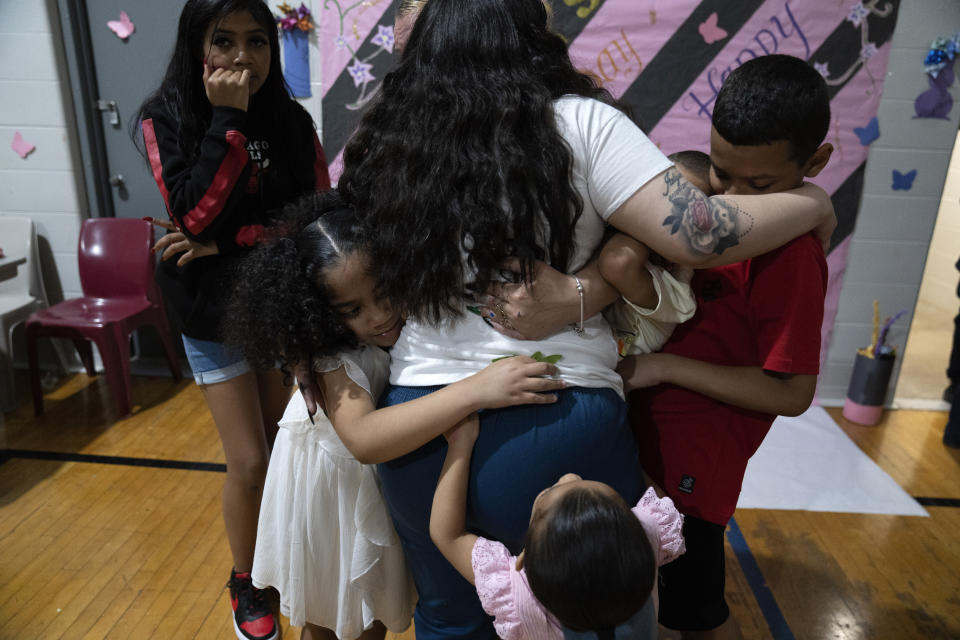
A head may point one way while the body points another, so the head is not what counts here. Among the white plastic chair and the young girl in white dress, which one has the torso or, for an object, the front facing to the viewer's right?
the young girl in white dress

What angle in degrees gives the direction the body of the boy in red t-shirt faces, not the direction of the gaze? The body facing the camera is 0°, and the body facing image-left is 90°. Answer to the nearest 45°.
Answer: approximately 45°

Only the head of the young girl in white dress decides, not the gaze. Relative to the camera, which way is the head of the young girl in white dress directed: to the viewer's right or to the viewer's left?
to the viewer's right

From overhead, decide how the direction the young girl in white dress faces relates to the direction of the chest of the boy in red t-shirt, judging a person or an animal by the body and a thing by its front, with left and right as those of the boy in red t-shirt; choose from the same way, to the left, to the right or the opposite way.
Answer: the opposite way

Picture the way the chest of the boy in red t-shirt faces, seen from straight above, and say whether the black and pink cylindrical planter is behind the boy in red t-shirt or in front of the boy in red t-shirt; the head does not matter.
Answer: behind

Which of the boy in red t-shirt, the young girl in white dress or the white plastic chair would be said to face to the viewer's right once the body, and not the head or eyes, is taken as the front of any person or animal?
the young girl in white dress

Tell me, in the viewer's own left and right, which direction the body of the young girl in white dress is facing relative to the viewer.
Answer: facing to the right of the viewer
